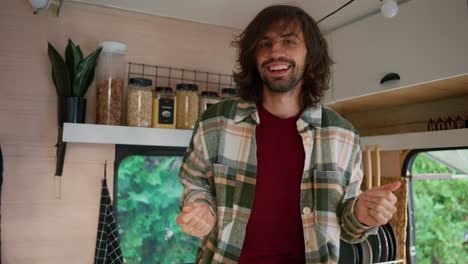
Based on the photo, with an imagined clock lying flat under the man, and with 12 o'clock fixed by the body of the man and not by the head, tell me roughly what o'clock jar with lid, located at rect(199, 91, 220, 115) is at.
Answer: The jar with lid is roughly at 5 o'clock from the man.

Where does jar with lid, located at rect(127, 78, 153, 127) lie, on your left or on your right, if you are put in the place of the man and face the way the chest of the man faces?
on your right

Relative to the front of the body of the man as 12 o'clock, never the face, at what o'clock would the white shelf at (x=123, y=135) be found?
The white shelf is roughly at 4 o'clock from the man.

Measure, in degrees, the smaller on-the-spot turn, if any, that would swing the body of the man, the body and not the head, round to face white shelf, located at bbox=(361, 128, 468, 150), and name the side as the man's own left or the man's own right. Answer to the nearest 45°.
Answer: approximately 135° to the man's own left

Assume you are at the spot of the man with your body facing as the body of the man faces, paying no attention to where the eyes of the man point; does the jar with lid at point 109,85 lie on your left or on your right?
on your right

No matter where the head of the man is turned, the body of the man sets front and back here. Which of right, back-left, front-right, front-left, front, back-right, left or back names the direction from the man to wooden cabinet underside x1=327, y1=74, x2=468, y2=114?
back-left

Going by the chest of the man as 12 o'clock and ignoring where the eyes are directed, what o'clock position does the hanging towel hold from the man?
The hanging towel is roughly at 4 o'clock from the man.

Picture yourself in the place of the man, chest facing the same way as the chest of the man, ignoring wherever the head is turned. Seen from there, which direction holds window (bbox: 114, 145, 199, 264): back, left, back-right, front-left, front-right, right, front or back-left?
back-right

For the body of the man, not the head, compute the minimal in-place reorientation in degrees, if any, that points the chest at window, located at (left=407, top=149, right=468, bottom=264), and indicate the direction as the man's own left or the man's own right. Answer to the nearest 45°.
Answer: approximately 135° to the man's own left

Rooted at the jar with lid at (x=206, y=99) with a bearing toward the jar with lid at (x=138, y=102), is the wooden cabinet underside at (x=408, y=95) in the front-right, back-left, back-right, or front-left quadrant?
back-left
